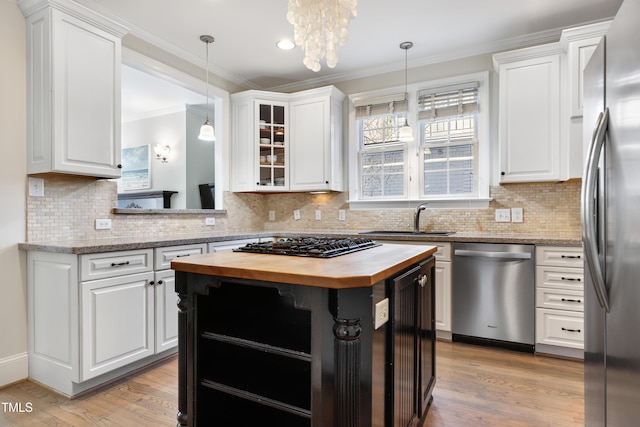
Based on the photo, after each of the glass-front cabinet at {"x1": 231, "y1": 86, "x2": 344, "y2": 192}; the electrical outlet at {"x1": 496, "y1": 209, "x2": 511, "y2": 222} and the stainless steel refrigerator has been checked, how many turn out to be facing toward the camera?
2

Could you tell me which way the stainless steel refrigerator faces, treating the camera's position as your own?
facing to the left of the viewer

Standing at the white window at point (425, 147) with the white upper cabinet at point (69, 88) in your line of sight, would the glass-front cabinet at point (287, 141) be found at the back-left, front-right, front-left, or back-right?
front-right

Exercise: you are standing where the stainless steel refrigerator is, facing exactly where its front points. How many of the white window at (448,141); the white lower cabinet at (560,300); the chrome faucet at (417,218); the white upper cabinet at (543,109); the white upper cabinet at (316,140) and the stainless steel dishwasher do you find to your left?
0

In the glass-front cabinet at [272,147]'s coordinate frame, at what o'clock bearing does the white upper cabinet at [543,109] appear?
The white upper cabinet is roughly at 10 o'clock from the glass-front cabinet.

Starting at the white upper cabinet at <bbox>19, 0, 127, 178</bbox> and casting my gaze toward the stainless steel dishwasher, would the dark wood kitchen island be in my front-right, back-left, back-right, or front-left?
front-right

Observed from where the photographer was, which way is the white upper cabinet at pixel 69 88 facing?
facing the viewer and to the right of the viewer

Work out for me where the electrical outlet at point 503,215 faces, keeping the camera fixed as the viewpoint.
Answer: facing the viewer

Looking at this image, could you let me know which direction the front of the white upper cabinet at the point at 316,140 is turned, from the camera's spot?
facing the viewer and to the left of the viewer

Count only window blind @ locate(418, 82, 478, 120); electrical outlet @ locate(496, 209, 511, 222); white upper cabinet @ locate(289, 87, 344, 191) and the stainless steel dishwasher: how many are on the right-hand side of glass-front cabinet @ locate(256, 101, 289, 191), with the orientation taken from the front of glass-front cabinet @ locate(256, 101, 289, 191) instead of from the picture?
0

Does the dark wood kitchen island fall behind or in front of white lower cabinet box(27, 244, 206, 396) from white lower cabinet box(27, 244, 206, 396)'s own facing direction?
in front

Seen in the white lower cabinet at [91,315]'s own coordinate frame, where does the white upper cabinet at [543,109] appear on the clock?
The white upper cabinet is roughly at 11 o'clock from the white lower cabinet.

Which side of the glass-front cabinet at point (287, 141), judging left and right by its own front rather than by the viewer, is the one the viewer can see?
front

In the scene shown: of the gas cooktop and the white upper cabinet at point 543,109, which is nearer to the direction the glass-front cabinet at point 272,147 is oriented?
the gas cooktop

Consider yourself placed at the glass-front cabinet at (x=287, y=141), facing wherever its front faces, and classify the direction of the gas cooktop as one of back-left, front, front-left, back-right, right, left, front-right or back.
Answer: front

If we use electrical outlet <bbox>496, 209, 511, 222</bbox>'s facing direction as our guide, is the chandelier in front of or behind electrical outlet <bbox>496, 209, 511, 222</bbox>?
in front

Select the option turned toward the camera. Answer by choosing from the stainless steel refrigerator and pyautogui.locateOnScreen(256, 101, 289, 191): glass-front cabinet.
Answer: the glass-front cabinet

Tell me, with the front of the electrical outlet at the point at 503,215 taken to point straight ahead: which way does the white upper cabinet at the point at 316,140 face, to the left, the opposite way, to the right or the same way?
the same way

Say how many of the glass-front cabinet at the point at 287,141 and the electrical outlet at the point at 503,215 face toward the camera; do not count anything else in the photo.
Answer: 2
